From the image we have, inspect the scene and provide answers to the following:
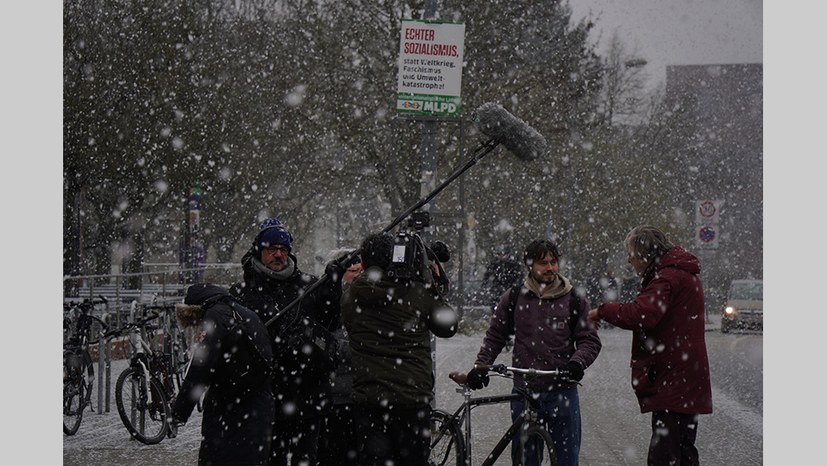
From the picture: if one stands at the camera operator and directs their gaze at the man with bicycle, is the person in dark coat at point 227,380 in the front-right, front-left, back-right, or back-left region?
back-left

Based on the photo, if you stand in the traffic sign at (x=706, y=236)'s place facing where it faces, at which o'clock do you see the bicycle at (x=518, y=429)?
The bicycle is roughly at 12 o'clock from the traffic sign.

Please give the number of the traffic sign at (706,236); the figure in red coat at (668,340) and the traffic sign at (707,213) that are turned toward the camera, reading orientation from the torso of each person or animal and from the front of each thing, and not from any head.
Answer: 2

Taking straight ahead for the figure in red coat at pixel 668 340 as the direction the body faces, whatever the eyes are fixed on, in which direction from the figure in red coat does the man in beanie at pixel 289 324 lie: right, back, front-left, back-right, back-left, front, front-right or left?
front

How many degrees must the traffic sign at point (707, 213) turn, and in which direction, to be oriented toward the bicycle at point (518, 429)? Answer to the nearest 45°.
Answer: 0° — it already faces it

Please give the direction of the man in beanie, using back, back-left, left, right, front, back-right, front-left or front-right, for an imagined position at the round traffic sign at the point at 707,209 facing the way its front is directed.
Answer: front

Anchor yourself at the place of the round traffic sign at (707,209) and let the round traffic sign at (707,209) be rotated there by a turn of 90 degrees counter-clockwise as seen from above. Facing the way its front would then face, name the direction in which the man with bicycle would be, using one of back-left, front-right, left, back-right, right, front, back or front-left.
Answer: right

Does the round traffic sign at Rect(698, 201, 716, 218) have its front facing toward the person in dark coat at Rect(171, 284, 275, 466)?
yes

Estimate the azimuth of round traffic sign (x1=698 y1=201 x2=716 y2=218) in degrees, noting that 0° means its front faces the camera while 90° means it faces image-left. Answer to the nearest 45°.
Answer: approximately 0°

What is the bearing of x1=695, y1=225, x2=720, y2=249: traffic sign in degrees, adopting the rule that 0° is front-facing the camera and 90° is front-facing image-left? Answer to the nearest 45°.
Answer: approximately 0°

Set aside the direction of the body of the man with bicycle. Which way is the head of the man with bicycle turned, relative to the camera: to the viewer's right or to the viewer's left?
to the viewer's right

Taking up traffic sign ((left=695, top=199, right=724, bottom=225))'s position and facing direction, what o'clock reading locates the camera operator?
The camera operator is roughly at 12 o'clock from the traffic sign.
